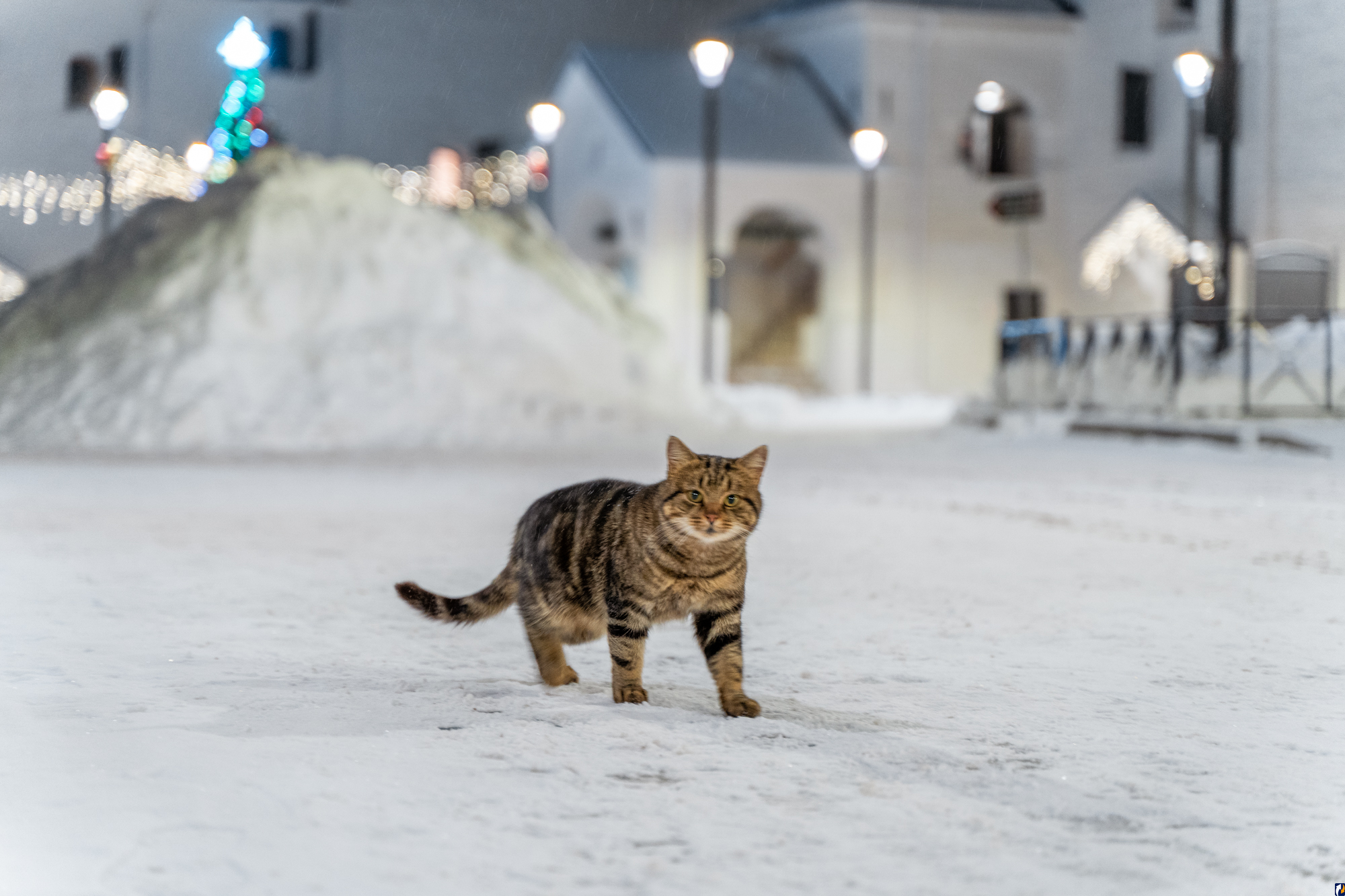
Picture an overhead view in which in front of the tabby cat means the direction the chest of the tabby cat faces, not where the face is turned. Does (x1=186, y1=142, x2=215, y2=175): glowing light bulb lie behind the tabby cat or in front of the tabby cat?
behind

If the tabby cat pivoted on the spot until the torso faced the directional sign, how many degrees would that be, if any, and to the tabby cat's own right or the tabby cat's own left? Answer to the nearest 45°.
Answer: approximately 135° to the tabby cat's own left

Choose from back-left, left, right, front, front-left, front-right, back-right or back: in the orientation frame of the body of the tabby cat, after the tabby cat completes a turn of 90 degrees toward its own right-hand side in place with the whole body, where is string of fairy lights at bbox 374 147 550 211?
back-right

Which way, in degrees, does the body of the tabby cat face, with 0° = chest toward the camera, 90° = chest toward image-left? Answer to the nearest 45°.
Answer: approximately 315°

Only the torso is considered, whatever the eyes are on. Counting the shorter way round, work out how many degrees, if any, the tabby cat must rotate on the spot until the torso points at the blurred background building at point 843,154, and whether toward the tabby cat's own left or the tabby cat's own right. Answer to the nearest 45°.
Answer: approximately 135° to the tabby cat's own left

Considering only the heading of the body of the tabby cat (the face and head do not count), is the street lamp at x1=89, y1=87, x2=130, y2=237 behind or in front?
behind

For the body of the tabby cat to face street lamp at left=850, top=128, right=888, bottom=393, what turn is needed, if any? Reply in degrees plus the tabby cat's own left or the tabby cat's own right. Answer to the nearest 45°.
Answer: approximately 135° to the tabby cat's own left

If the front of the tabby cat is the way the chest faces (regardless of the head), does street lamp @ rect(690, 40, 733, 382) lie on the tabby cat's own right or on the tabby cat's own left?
on the tabby cat's own left

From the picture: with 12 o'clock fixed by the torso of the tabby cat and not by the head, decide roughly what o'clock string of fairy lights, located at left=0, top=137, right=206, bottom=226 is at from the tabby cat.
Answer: The string of fairy lights is roughly at 7 o'clock from the tabby cat.
